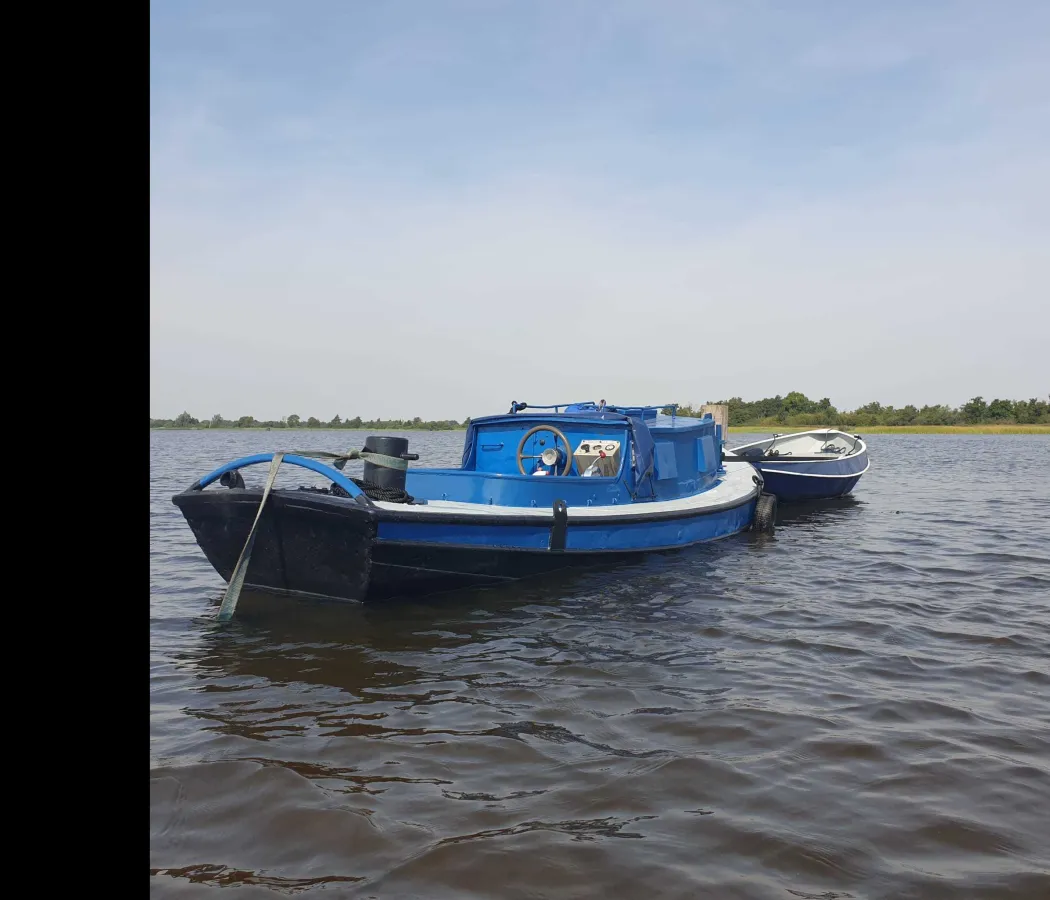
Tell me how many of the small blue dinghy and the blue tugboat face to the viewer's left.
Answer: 1
